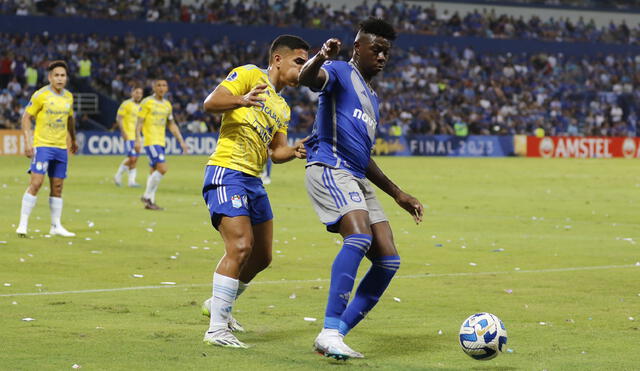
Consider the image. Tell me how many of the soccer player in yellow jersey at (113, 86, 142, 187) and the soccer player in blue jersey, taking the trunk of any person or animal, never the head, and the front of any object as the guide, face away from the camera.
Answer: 0

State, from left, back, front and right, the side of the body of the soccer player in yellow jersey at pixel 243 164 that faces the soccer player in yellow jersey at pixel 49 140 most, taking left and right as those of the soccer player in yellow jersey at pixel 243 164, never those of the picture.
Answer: back

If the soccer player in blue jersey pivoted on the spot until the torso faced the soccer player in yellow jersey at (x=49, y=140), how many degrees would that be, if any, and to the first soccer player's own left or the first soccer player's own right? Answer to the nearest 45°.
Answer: approximately 180°

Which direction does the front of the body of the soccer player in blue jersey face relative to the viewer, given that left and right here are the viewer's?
facing the viewer and to the right of the viewer
